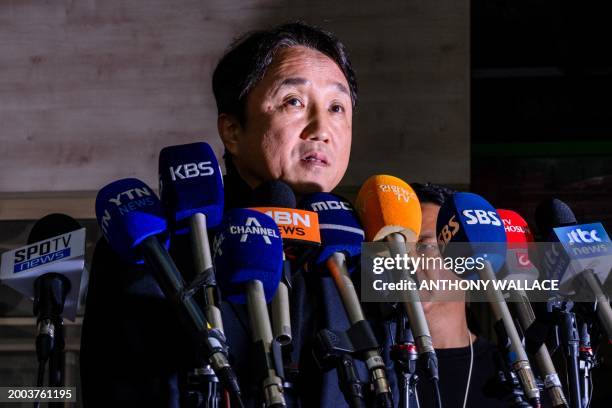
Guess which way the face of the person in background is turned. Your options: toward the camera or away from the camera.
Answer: toward the camera

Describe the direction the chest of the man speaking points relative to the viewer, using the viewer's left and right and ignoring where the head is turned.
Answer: facing the viewer and to the right of the viewer
